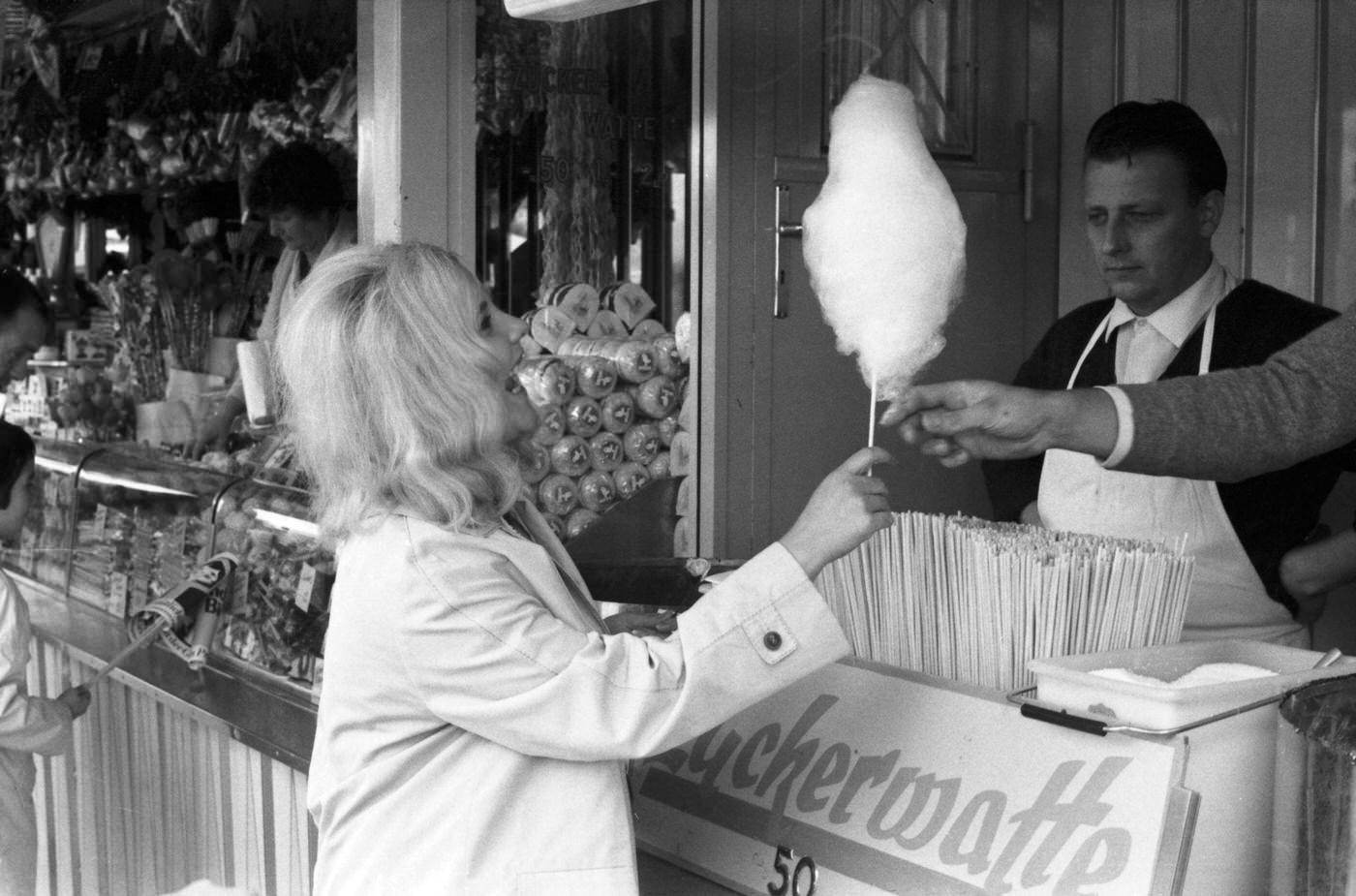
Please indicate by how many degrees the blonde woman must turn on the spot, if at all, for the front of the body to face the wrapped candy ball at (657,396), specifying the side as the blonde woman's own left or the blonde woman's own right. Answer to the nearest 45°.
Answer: approximately 90° to the blonde woman's own left

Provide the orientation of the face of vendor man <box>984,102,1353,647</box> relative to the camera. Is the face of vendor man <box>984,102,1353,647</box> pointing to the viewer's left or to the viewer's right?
to the viewer's left

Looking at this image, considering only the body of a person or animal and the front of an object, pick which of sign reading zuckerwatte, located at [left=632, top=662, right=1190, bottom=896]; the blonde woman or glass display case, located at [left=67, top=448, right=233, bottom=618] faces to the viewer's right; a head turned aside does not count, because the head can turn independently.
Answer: the blonde woman

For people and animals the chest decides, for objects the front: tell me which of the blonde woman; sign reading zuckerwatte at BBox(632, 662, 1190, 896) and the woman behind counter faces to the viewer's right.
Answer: the blonde woman

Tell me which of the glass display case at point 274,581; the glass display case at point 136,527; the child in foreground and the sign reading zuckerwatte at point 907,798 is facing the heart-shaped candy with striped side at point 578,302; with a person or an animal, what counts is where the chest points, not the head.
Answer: the child in foreground

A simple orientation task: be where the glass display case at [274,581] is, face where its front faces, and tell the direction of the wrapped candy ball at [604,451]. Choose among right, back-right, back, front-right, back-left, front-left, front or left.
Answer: back-left

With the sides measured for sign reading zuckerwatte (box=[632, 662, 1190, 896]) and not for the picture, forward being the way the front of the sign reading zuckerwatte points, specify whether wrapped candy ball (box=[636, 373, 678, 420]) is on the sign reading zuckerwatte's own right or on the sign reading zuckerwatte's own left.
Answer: on the sign reading zuckerwatte's own right

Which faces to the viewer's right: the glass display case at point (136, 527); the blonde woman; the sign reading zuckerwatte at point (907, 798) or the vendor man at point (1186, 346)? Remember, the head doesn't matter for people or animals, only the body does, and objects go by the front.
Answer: the blonde woman

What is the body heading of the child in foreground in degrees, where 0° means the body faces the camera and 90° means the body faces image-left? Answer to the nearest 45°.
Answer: approximately 270°

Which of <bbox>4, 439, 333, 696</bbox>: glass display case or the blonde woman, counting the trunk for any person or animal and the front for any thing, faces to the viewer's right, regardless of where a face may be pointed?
the blonde woman

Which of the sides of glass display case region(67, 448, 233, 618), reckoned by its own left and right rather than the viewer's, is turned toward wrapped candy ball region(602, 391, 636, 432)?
left

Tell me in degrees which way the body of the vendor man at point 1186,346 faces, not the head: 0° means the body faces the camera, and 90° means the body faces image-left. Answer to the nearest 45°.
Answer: approximately 45°

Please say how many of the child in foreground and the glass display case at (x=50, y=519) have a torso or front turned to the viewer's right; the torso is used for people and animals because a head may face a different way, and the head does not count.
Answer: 1
